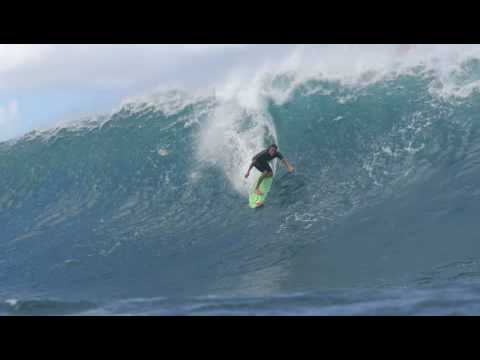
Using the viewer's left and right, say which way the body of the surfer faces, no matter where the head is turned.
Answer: facing the viewer and to the right of the viewer
